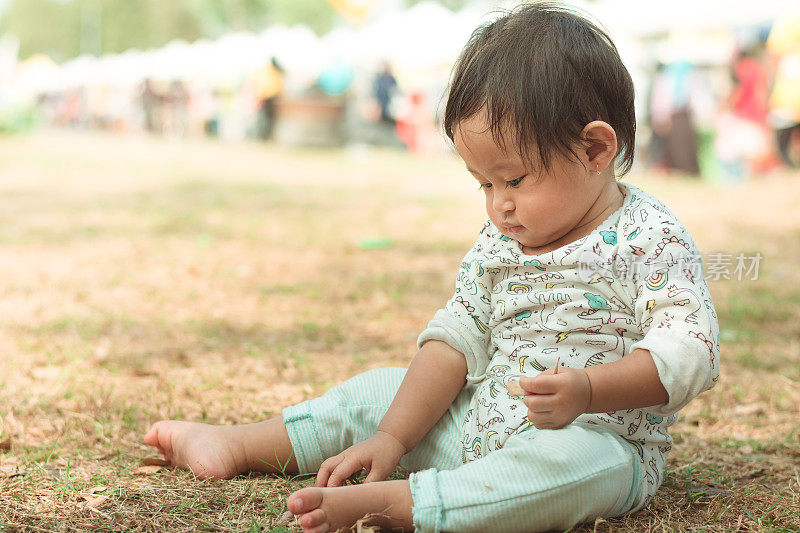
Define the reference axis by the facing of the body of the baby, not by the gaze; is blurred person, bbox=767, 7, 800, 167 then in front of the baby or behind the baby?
behind

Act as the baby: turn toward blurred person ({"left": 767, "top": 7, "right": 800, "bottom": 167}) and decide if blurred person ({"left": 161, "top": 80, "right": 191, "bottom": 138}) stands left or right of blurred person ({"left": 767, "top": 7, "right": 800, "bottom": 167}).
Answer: left

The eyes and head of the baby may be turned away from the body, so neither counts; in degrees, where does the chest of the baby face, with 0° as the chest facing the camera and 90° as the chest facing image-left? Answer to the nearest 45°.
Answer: approximately 45°

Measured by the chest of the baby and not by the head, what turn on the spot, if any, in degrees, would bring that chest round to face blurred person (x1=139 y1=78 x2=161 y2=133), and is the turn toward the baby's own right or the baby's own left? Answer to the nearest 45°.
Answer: approximately 135° to the baby's own right

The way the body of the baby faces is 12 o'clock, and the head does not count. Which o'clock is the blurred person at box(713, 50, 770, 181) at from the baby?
The blurred person is roughly at 5 o'clock from the baby.

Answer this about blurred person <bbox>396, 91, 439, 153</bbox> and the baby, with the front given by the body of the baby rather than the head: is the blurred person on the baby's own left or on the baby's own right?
on the baby's own right

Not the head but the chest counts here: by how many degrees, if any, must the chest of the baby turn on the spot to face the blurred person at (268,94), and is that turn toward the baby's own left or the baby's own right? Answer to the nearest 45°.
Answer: approximately 135° to the baby's own right
